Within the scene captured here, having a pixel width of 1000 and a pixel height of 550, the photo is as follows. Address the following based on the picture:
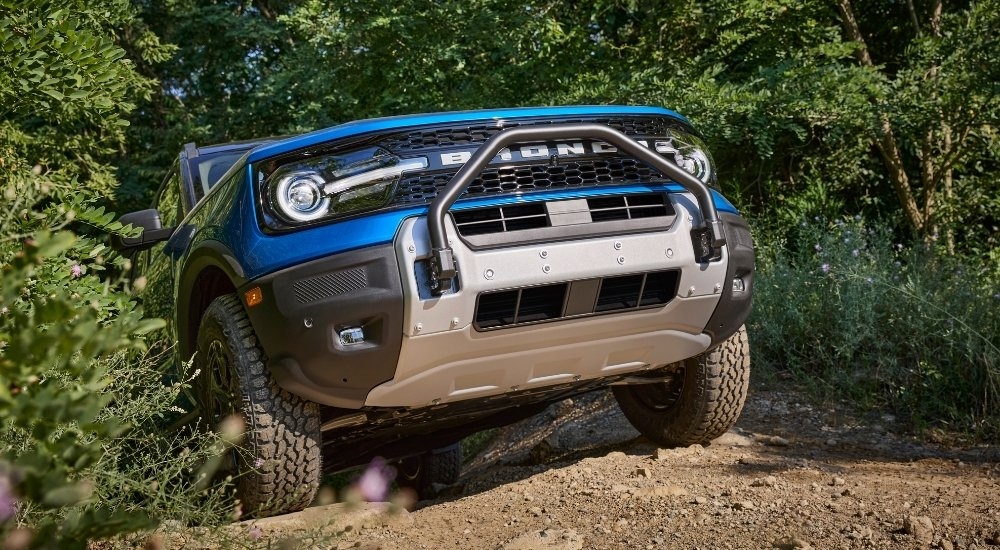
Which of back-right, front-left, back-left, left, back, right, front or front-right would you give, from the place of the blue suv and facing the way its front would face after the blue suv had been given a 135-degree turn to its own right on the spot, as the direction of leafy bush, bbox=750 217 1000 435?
back-right

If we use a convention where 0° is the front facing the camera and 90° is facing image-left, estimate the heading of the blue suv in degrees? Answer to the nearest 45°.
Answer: approximately 315°

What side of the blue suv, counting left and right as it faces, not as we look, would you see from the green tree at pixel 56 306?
right
